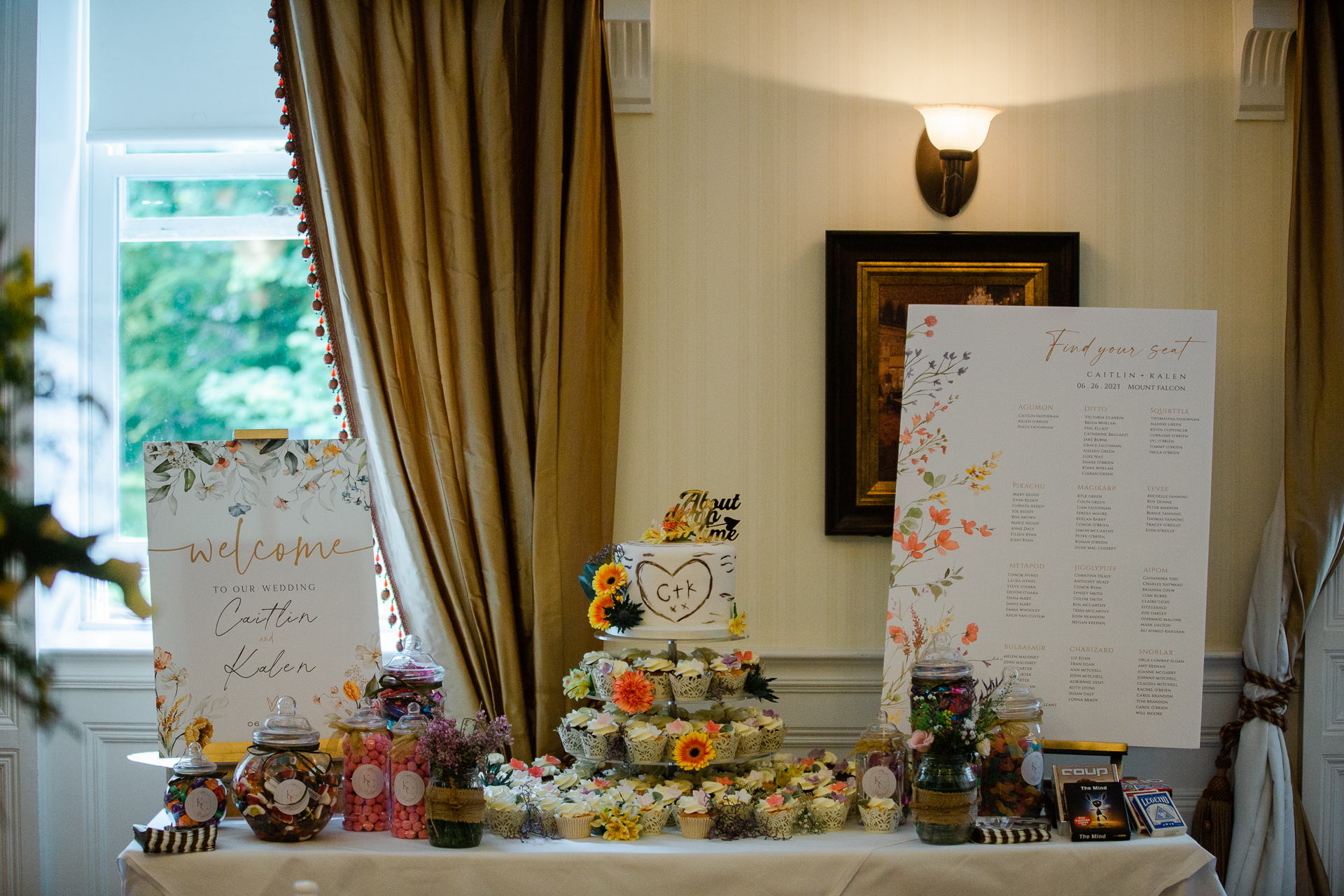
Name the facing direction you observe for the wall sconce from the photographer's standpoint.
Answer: facing the viewer

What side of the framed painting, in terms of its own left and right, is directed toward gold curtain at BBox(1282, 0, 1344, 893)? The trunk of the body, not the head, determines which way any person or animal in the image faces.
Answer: left

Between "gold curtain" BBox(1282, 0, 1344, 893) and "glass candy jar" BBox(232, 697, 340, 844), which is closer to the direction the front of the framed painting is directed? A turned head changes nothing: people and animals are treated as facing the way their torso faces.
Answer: the glass candy jar

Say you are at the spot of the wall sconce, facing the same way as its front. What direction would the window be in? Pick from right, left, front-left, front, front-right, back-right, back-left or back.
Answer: right

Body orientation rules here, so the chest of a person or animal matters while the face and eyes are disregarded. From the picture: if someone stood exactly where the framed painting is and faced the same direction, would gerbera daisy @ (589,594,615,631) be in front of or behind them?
in front

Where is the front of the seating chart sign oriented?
toward the camera

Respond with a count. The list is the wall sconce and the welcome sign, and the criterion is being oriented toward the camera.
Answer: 2

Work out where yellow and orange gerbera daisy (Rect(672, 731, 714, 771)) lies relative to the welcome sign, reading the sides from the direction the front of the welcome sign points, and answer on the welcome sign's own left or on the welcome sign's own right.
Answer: on the welcome sign's own left

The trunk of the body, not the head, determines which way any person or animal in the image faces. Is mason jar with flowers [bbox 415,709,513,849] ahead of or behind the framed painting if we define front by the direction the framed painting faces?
ahead
